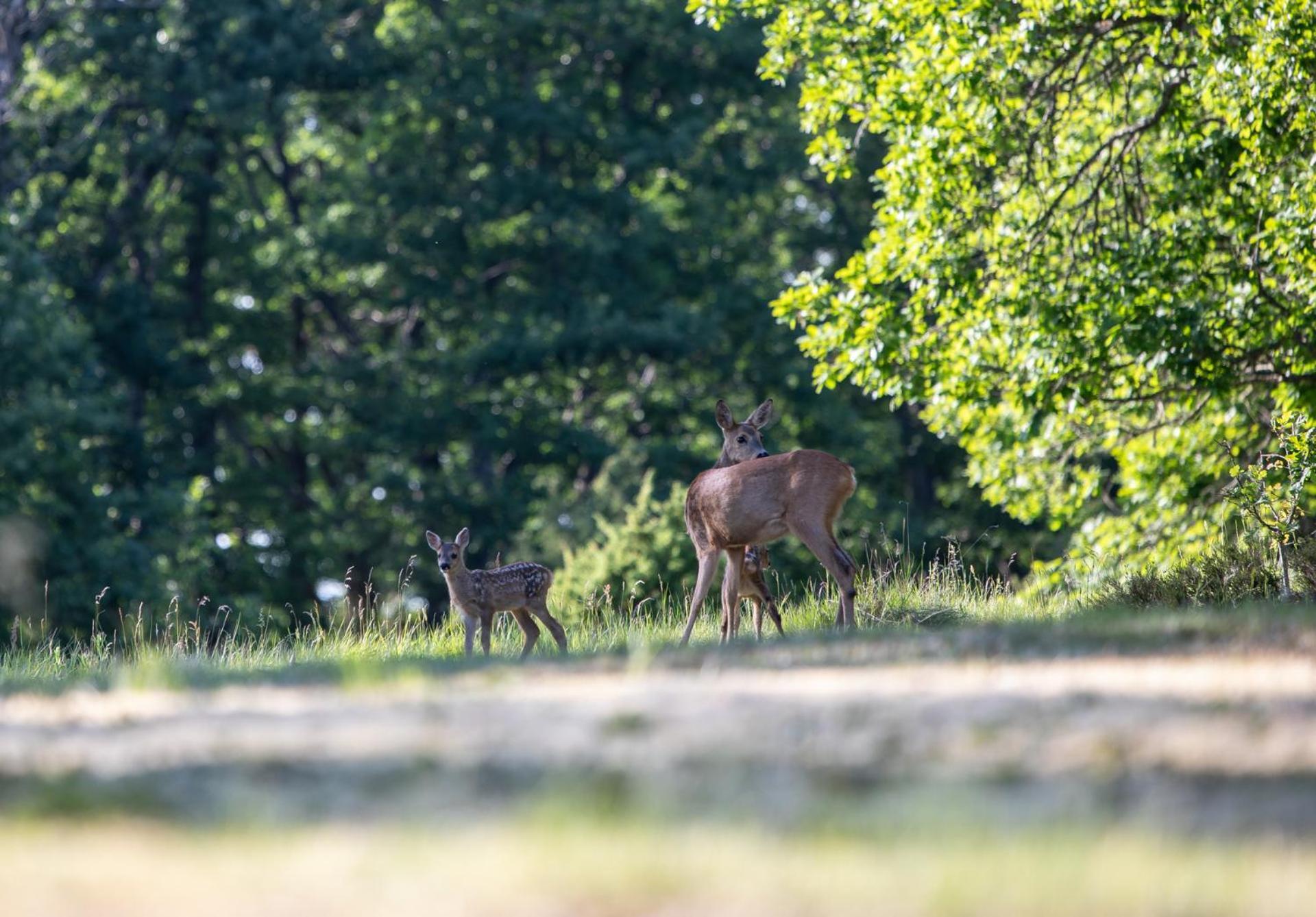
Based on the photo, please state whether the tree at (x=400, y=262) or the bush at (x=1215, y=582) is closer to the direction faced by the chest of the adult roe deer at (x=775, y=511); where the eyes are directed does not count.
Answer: the tree

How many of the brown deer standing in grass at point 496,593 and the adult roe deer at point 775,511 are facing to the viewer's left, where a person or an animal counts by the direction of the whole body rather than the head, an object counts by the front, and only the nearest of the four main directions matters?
2

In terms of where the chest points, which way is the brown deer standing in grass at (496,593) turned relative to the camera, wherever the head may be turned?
to the viewer's left

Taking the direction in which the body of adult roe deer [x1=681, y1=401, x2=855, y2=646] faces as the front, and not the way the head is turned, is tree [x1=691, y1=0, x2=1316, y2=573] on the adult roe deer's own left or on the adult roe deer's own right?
on the adult roe deer's own right

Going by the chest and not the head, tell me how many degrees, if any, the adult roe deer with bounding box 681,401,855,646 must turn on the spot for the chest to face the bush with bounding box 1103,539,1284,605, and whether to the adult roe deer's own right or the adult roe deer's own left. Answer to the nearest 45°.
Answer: approximately 180°

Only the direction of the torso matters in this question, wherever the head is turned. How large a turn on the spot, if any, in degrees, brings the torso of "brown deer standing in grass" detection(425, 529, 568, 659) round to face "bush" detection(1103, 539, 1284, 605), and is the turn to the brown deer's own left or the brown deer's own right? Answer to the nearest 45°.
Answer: approximately 180°

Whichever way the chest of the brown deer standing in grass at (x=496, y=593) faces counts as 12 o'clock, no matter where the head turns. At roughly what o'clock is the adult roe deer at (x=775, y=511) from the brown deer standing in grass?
The adult roe deer is roughly at 7 o'clock from the brown deer standing in grass.

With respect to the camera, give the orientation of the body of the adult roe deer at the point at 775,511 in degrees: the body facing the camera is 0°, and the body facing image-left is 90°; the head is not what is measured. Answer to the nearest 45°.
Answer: approximately 90°
